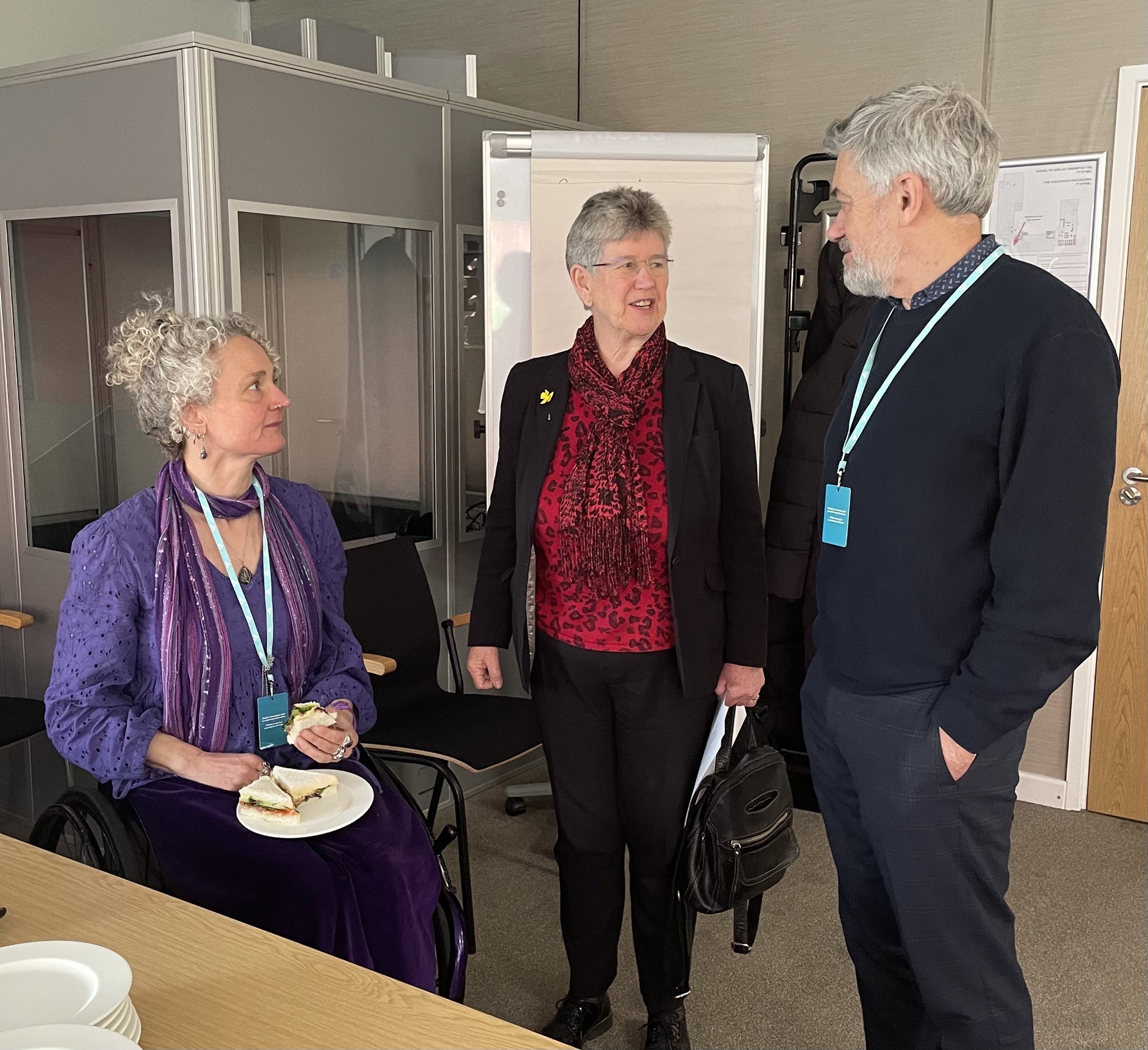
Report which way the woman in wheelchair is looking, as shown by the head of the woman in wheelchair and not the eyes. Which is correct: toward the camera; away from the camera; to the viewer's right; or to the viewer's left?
to the viewer's right

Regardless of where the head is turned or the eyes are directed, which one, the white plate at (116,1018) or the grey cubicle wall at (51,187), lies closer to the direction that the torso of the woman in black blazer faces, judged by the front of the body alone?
the white plate

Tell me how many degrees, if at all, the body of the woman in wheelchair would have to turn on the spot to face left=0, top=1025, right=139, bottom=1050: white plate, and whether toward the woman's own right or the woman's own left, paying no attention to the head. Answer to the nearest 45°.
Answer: approximately 45° to the woman's own right

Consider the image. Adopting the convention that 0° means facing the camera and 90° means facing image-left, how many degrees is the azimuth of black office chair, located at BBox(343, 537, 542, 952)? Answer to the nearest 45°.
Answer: approximately 315°

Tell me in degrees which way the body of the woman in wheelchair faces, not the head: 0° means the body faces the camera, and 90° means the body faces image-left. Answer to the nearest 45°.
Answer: approximately 315°

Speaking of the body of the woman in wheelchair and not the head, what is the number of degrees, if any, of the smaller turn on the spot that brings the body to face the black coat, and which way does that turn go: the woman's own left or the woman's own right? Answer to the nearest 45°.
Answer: approximately 90° to the woman's own left

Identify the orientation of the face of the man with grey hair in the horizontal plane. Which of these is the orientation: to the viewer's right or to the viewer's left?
to the viewer's left

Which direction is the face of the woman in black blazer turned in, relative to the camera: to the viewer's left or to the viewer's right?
to the viewer's right

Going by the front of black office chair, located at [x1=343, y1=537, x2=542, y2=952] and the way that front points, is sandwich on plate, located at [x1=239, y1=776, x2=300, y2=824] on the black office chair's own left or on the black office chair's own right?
on the black office chair's own right

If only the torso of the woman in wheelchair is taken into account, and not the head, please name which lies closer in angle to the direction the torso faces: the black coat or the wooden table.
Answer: the wooden table

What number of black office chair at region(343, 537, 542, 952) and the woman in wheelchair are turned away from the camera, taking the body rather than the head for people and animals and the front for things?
0

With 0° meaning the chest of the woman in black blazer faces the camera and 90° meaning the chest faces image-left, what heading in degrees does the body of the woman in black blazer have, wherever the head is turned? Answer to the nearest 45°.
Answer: approximately 0°
